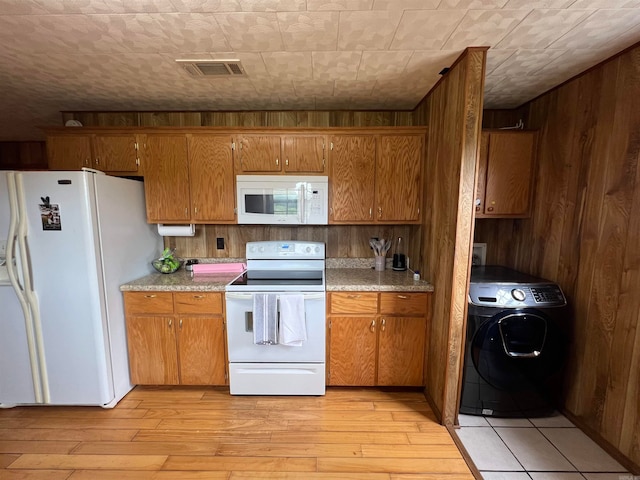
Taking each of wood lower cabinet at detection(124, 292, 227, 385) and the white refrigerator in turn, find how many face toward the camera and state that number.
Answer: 2

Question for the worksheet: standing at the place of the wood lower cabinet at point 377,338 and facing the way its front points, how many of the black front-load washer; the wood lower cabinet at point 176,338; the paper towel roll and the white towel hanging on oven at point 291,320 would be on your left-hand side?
1

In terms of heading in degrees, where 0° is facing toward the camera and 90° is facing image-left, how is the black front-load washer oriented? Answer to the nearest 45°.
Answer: approximately 0°

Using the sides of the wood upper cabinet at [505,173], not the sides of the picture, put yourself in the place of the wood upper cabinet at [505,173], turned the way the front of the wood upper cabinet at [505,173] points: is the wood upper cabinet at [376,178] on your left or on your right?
on your right

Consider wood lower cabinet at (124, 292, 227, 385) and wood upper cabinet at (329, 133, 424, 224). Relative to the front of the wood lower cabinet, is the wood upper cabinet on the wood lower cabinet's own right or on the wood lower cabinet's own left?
on the wood lower cabinet's own left

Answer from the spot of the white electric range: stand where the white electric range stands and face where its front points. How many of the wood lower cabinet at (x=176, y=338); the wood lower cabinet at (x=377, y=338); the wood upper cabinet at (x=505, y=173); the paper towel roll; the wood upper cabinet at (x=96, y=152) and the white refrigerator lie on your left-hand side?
2

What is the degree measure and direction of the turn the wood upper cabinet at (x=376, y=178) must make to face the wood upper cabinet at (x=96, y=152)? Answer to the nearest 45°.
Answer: approximately 90° to its right

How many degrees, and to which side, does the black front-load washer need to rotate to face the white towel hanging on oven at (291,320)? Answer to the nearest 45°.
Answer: approximately 45° to its right

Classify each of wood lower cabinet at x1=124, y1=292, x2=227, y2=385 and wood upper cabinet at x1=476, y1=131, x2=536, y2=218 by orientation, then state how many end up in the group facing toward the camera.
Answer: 2
